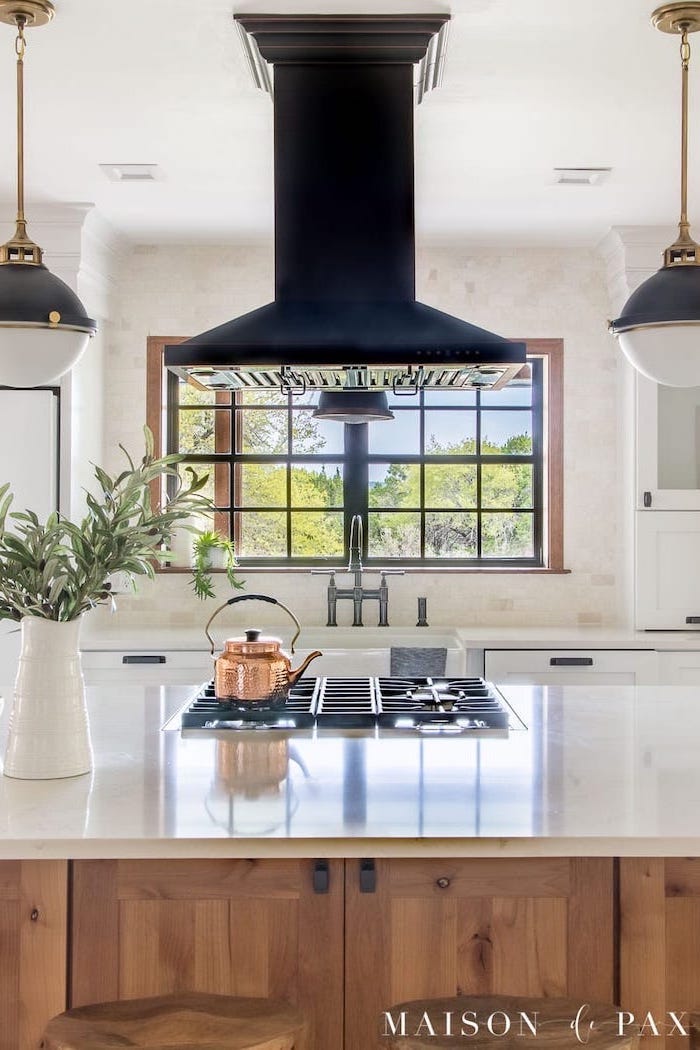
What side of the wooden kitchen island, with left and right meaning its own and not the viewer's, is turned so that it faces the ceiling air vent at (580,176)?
back

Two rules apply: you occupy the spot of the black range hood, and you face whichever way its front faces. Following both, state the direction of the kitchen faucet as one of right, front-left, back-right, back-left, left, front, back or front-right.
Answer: back

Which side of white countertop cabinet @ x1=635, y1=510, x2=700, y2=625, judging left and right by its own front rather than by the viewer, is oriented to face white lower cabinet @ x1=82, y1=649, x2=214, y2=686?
right

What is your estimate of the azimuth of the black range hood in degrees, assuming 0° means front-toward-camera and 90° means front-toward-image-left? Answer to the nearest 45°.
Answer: approximately 0°

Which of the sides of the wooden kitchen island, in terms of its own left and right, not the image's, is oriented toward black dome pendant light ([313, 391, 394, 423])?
back

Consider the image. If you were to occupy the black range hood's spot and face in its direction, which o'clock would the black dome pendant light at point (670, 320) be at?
The black dome pendant light is roughly at 10 o'clock from the black range hood.

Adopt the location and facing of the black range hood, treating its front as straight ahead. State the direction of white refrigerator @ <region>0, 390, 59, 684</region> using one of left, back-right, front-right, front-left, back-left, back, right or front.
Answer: back-right

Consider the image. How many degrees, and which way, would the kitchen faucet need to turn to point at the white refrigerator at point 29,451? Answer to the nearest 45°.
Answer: approximately 90° to its right
